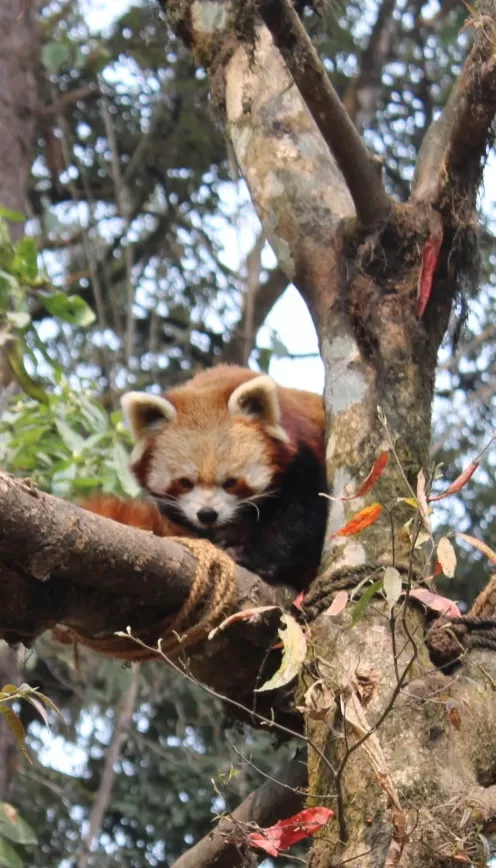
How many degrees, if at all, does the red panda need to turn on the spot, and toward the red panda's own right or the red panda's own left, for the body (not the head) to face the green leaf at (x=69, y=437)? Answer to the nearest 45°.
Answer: approximately 90° to the red panda's own right

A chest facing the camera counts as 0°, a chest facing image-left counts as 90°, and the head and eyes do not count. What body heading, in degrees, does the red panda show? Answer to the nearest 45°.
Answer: approximately 45°

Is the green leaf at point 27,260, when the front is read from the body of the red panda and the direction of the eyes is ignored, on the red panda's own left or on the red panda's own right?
on the red panda's own right

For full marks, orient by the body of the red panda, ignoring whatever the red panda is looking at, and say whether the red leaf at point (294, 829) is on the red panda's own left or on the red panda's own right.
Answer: on the red panda's own left

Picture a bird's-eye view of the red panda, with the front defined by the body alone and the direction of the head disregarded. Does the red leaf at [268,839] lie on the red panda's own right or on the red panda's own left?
on the red panda's own left

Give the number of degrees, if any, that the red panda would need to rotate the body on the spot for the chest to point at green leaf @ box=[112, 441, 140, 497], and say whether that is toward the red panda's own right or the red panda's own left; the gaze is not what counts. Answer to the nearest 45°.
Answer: approximately 90° to the red panda's own right

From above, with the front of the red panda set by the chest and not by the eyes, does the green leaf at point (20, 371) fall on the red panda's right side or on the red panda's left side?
on the red panda's right side

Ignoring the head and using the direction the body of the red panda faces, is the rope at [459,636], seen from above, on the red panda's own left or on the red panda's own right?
on the red panda's own left

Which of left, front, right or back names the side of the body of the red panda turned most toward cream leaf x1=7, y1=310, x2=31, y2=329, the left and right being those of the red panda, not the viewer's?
right
